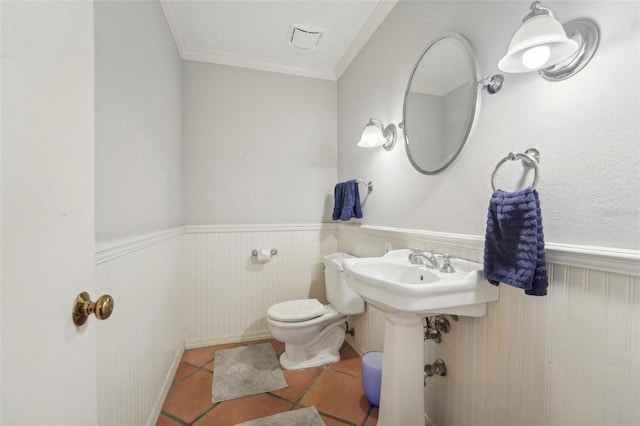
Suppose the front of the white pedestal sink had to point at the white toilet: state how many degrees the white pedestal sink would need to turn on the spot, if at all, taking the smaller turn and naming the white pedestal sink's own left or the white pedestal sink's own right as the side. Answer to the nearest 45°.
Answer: approximately 90° to the white pedestal sink's own right

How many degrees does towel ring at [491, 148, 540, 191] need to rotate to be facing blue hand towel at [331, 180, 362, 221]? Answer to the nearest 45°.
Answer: approximately 90° to its right

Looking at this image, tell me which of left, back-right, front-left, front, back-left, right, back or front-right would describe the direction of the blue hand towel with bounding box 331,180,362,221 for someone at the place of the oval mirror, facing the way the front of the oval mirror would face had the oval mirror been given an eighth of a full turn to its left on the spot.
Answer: back-right

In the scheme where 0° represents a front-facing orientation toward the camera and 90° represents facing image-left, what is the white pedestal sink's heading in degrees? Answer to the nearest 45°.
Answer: approximately 45°

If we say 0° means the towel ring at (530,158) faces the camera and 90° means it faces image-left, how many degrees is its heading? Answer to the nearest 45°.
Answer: approximately 45°
